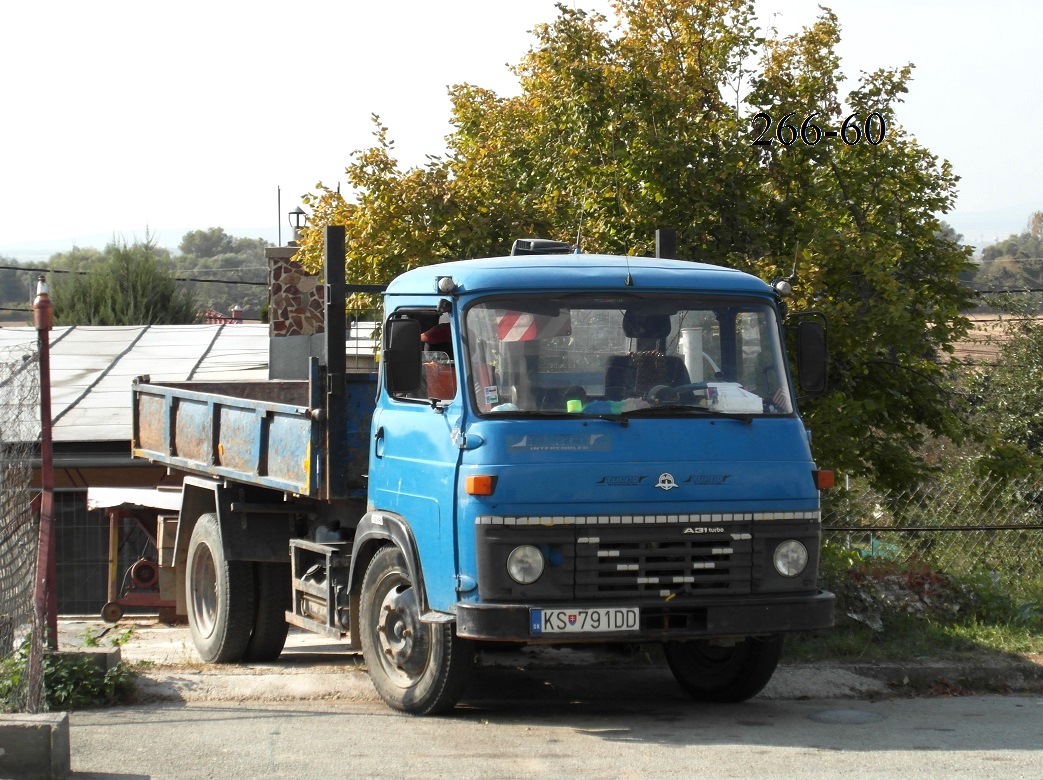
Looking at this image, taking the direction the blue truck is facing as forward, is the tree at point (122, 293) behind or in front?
behind

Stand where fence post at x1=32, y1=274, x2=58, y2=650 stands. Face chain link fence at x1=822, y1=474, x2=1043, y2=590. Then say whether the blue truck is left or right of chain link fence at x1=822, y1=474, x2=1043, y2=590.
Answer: right

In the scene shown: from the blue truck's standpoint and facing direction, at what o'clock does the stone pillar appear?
The stone pillar is roughly at 7 o'clock from the blue truck.

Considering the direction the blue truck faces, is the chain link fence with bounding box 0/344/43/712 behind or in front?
behind

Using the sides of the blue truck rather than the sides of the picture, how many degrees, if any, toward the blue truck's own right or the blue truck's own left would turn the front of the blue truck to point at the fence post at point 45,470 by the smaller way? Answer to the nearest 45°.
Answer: approximately 135° to the blue truck's own right

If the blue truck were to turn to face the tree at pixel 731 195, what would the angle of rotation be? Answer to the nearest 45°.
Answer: approximately 135° to its left

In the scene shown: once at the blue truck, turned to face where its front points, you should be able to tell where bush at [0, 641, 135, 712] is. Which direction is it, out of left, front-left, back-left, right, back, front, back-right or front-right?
back-right

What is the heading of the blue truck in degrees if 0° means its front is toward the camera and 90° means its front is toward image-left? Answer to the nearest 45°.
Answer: approximately 315°

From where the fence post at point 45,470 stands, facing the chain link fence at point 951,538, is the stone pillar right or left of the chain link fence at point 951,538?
left

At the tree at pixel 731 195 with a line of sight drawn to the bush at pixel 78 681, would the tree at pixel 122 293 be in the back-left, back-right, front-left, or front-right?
back-right

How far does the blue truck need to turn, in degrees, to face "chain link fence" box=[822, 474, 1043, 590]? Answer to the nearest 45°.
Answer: approximately 90° to its left
